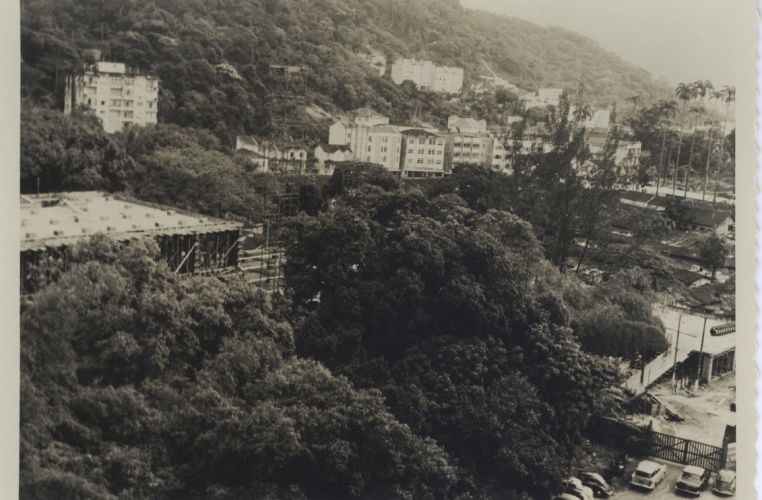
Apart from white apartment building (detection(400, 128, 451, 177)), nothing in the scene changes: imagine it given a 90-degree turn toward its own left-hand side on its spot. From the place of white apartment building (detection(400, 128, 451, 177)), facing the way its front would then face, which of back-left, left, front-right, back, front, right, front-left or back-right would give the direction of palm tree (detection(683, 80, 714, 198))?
front

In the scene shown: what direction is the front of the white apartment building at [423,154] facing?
toward the camera

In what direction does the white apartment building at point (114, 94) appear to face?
toward the camera

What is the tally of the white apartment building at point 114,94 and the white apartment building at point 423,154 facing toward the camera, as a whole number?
2

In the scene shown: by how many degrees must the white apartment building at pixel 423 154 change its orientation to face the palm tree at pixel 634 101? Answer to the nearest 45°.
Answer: approximately 90° to its left

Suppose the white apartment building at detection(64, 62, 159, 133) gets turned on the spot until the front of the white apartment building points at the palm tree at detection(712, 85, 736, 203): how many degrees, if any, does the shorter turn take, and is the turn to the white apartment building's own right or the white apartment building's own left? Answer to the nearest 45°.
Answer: approximately 90° to the white apartment building's own left

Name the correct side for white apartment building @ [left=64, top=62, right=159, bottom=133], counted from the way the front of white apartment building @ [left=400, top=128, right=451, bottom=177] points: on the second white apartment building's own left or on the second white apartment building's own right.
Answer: on the second white apartment building's own right

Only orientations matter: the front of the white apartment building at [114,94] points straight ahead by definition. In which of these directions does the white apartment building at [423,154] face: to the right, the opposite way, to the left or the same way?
the same way

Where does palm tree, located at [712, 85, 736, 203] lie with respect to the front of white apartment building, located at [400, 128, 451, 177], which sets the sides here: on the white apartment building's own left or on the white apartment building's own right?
on the white apartment building's own left
